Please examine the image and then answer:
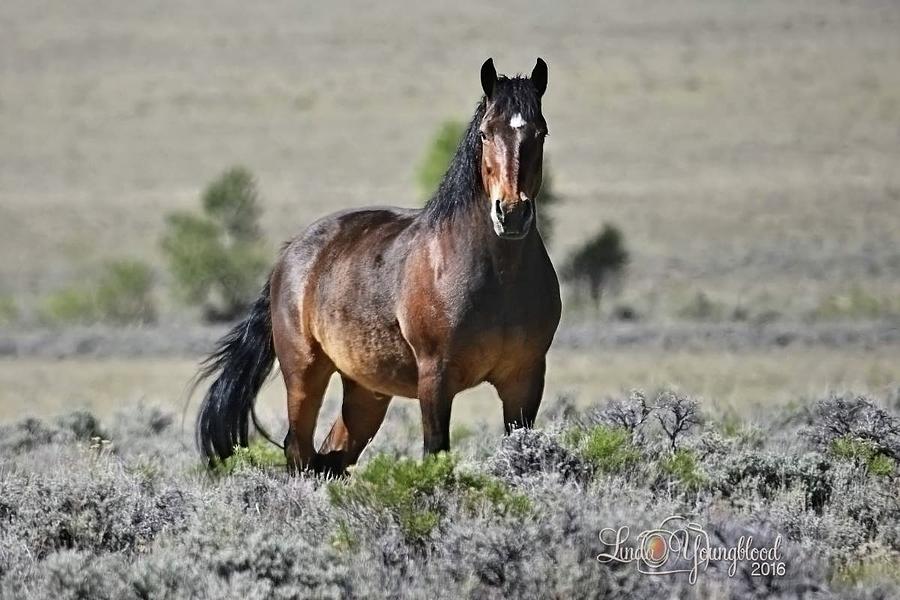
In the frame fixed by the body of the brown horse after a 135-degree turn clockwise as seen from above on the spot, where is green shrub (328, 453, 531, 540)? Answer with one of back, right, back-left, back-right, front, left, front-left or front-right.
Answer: left

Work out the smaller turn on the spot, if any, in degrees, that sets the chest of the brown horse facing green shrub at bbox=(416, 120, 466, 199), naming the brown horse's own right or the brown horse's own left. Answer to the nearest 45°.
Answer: approximately 135° to the brown horse's own left

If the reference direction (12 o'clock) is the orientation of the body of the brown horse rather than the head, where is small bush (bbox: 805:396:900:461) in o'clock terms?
The small bush is roughly at 10 o'clock from the brown horse.

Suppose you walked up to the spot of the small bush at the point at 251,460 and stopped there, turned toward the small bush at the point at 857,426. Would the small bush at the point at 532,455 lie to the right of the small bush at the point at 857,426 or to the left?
right

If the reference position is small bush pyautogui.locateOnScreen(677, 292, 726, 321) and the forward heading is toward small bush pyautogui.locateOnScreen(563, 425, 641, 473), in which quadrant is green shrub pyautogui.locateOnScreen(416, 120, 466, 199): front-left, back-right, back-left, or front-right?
back-right

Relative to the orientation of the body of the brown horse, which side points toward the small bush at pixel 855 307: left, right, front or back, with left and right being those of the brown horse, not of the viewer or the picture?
left

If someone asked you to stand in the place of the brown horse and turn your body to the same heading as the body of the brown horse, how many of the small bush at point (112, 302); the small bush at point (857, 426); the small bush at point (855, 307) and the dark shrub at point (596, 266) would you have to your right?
0

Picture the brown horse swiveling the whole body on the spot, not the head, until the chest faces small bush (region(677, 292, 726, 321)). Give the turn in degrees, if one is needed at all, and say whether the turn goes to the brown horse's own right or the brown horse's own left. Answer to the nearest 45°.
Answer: approximately 135° to the brown horse's own left

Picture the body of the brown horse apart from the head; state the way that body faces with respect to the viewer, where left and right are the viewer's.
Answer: facing the viewer and to the right of the viewer

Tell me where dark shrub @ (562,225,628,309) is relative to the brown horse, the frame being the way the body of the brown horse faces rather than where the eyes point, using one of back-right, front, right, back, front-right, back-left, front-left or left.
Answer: back-left

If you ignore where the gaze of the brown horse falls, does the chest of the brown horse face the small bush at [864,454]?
no

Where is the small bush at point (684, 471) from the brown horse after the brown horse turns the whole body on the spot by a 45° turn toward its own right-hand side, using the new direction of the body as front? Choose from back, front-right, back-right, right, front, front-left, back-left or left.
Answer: left

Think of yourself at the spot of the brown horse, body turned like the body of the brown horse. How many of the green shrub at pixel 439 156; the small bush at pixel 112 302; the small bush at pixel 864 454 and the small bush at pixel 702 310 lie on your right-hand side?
0

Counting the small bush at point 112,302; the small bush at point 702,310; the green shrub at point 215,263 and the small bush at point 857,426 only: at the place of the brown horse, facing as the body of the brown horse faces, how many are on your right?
0

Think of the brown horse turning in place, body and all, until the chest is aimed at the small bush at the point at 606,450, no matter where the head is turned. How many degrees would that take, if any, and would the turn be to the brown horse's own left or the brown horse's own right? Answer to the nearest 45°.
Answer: approximately 45° to the brown horse's own left

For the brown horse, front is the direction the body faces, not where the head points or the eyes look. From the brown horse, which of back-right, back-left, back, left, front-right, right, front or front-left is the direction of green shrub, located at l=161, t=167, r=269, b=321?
back-left

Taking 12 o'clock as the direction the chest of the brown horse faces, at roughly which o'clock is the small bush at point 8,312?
The small bush is roughly at 7 o'clock from the brown horse.

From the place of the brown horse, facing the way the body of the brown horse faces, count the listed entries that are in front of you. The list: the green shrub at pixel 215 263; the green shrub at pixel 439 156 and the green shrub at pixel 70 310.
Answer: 0

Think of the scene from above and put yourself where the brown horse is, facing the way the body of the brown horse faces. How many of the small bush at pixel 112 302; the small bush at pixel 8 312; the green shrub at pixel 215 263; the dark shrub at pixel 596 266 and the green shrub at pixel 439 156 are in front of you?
0

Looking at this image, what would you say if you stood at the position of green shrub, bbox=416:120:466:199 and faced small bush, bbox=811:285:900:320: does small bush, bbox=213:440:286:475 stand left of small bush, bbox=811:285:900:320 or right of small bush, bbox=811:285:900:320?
right
